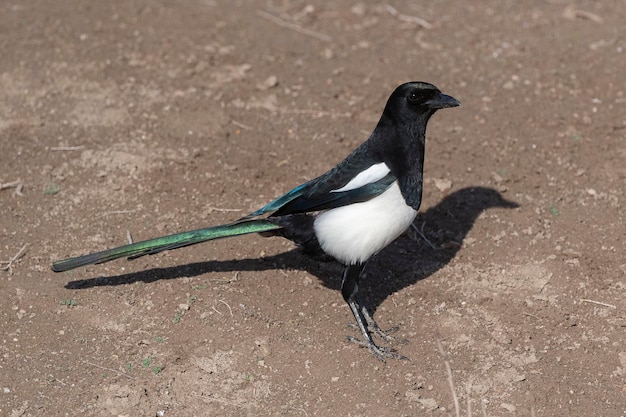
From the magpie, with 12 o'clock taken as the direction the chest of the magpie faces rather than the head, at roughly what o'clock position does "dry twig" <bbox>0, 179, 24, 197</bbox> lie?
The dry twig is roughly at 7 o'clock from the magpie.

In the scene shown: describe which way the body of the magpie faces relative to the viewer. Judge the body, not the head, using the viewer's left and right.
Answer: facing to the right of the viewer

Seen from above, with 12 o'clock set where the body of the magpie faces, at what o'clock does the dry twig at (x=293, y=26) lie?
The dry twig is roughly at 9 o'clock from the magpie.

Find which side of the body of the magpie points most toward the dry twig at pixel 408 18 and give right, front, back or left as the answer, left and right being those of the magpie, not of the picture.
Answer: left

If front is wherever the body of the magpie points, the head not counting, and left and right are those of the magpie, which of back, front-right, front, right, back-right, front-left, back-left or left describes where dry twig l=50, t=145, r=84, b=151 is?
back-left

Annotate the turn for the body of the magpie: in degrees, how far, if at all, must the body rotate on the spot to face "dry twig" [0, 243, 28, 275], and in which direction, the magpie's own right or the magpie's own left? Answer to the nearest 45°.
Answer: approximately 180°

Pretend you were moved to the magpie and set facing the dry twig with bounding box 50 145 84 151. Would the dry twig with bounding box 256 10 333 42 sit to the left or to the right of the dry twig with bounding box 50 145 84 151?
right
